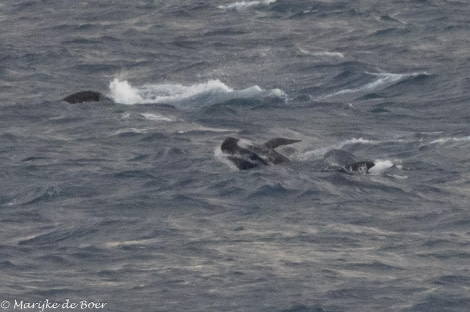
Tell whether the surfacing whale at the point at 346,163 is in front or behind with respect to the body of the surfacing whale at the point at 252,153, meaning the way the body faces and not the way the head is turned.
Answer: behind

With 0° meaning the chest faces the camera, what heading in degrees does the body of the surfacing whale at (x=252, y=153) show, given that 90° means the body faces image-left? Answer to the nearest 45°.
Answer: approximately 90°
